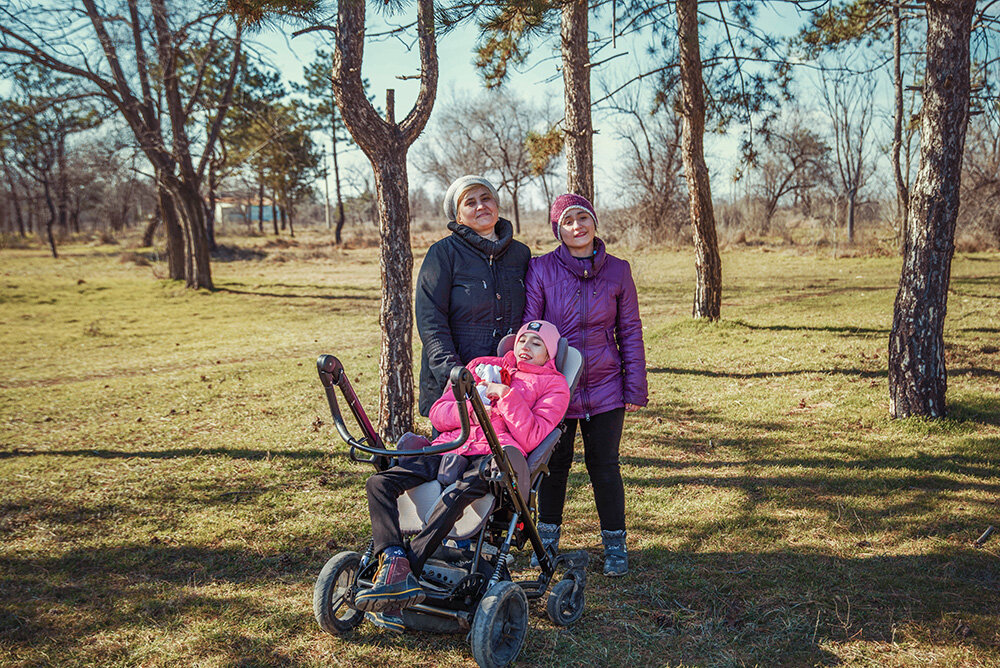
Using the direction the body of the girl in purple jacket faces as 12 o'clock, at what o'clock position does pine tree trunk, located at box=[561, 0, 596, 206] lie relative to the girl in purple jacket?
The pine tree trunk is roughly at 6 o'clock from the girl in purple jacket.

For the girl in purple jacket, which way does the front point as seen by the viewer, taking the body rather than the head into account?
toward the camera

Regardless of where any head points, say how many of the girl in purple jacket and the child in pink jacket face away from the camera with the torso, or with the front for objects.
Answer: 0

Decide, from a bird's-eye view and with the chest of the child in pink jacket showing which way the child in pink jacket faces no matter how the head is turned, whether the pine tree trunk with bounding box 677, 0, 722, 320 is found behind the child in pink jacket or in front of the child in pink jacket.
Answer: behind

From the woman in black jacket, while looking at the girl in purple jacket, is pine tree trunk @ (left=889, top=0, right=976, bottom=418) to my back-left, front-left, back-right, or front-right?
front-left

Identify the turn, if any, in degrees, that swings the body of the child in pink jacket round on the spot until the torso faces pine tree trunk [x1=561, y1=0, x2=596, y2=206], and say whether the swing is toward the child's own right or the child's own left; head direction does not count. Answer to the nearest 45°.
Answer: approximately 135° to the child's own right

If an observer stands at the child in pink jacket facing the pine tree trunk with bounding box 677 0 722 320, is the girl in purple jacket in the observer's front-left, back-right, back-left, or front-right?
front-right

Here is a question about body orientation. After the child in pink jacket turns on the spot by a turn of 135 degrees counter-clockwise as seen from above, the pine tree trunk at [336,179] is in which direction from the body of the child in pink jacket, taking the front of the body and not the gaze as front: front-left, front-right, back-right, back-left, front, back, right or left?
left

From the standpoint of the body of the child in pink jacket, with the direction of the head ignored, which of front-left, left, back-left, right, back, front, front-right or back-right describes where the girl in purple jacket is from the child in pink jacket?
back

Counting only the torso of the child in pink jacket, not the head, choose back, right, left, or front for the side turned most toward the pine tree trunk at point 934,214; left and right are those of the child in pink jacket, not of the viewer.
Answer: back

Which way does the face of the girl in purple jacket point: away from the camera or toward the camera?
toward the camera

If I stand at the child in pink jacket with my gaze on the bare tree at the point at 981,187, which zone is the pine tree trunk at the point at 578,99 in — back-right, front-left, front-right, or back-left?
front-left

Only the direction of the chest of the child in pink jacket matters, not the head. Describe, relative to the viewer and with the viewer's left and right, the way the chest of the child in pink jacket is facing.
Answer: facing the viewer and to the left of the viewer

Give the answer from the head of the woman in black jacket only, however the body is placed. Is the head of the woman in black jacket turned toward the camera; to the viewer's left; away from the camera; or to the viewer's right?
toward the camera
